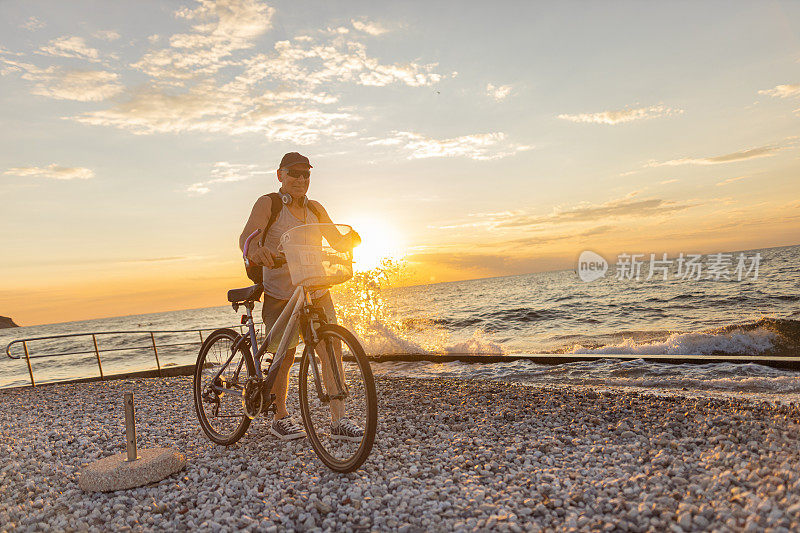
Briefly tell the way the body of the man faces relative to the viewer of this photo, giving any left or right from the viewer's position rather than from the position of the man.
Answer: facing the viewer and to the right of the viewer

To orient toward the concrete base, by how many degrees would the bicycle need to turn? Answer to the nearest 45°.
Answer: approximately 135° to its right

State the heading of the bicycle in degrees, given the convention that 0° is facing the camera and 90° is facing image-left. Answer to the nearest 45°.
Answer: approximately 315°
